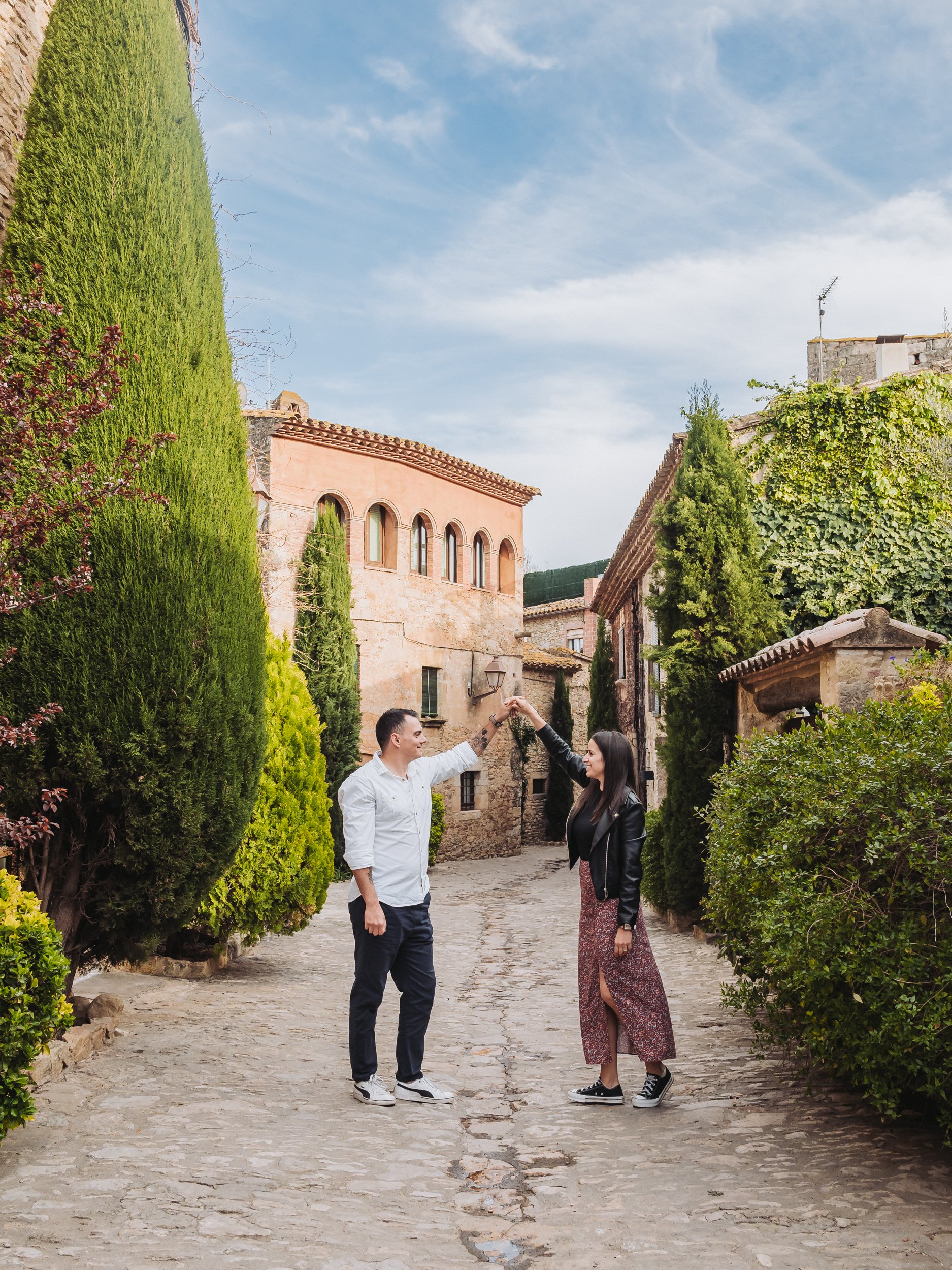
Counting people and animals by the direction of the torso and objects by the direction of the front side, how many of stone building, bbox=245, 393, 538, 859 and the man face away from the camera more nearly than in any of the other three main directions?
0

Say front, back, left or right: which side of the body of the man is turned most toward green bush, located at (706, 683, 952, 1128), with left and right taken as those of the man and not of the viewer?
front

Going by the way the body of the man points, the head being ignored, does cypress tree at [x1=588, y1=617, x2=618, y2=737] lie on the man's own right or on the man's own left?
on the man's own left

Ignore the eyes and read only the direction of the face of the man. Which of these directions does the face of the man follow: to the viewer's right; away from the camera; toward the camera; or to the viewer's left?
to the viewer's right

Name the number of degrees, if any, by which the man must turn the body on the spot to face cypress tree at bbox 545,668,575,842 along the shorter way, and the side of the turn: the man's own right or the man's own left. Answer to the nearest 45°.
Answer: approximately 135° to the man's own left

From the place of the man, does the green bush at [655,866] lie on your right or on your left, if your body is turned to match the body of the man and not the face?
on your left

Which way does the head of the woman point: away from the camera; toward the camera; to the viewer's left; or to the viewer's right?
to the viewer's left

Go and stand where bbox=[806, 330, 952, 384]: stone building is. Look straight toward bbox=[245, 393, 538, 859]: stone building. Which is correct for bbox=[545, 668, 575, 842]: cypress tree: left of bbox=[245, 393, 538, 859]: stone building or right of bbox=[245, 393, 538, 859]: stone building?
right

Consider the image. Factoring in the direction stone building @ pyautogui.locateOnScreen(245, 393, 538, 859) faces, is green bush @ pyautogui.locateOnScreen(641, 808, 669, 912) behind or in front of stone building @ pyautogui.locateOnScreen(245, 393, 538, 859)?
in front

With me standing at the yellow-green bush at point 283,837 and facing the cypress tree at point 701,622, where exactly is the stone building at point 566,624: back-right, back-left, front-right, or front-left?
front-left
